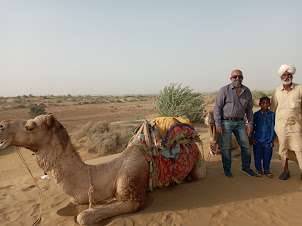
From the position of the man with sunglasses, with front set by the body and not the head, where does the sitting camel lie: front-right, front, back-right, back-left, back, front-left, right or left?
front-right

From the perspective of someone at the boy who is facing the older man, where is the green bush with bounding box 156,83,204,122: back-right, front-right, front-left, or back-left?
back-left

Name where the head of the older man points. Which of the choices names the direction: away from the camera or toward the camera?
toward the camera

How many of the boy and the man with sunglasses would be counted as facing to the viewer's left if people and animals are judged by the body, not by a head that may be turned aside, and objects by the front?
0

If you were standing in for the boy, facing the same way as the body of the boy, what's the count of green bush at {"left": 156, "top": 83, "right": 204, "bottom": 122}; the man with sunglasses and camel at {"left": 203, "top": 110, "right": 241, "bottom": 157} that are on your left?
0

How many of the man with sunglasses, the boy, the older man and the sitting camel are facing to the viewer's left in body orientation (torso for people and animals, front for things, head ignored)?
1

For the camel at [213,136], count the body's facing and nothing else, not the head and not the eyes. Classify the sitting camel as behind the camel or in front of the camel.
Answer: in front

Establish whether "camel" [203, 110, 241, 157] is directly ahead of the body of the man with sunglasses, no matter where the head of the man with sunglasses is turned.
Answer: no

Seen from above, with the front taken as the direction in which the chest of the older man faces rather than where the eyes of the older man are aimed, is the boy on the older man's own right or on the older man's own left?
on the older man's own right

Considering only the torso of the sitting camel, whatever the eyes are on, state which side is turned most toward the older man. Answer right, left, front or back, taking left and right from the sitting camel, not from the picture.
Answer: back

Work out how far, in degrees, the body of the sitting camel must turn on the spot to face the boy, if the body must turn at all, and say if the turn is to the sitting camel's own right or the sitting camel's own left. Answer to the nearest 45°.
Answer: approximately 180°

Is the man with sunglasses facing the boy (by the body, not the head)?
no

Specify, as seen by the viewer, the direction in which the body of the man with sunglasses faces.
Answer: toward the camera

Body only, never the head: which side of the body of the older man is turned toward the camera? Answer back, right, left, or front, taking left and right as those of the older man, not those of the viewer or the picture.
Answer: front

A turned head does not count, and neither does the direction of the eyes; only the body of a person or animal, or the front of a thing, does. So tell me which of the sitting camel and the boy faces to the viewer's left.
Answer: the sitting camel

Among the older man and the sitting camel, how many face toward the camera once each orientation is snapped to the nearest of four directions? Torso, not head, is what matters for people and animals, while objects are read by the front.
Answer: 1

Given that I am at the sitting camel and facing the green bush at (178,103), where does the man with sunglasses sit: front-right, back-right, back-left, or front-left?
front-right

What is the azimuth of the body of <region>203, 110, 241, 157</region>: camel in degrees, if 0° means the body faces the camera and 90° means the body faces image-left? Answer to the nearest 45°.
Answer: approximately 45°

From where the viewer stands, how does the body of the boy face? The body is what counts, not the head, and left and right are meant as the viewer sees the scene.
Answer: facing the viewer

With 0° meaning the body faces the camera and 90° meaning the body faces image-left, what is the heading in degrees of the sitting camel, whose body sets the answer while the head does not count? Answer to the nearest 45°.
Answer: approximately 90°

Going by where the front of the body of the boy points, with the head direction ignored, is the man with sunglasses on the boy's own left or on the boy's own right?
on the boy's own right
